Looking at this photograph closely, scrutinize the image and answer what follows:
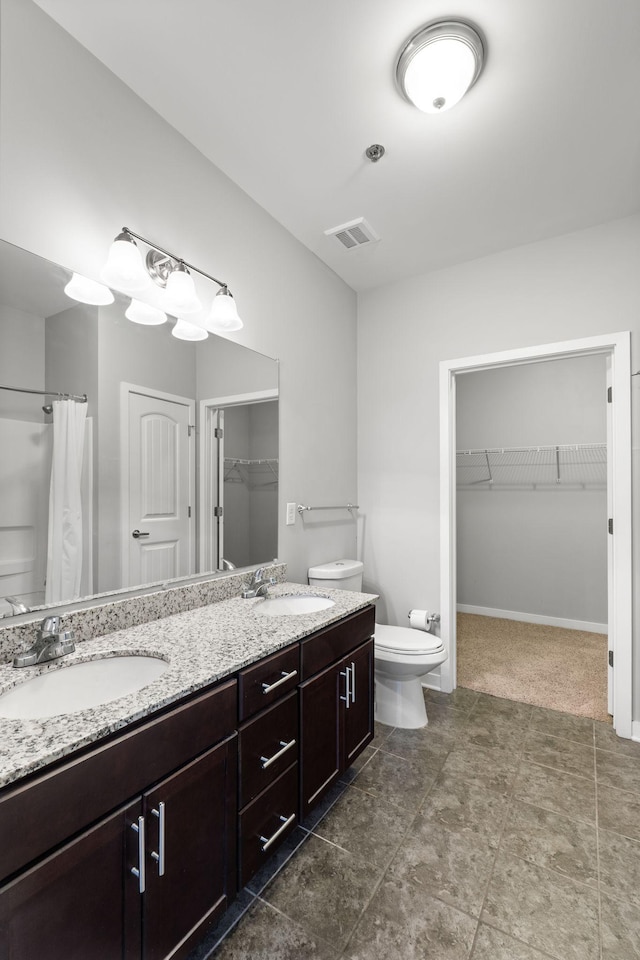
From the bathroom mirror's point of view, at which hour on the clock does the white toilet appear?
The white toilet is roughly at 10 o'clock from the bathroom mirror.

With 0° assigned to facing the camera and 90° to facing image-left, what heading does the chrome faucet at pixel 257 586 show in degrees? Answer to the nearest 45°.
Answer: approximately 315°

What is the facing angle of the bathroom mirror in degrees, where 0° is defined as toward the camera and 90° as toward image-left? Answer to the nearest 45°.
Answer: approximately 315°

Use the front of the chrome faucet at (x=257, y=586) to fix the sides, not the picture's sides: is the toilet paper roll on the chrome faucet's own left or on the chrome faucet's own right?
on the chrome faucet's own left

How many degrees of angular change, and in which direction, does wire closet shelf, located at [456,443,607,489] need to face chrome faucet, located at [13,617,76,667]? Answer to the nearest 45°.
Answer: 0° — it already faces it

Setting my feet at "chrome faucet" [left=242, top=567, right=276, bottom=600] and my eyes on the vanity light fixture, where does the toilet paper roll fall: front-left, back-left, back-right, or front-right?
back-left

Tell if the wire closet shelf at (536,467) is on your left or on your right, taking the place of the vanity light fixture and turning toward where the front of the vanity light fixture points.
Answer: on your left

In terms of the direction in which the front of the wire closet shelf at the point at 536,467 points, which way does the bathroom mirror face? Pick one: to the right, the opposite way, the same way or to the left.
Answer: to the left

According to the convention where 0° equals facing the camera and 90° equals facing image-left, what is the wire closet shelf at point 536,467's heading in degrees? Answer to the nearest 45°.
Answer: approximately 0°

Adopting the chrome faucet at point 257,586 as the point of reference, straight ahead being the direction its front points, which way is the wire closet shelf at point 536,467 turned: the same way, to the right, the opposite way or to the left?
to the right
